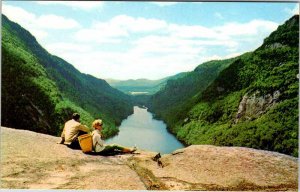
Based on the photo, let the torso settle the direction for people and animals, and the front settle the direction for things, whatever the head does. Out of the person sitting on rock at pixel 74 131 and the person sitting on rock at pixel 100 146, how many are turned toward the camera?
0

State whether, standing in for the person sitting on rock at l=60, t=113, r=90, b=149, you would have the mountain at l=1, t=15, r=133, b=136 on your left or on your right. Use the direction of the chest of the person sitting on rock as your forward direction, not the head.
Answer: on your left

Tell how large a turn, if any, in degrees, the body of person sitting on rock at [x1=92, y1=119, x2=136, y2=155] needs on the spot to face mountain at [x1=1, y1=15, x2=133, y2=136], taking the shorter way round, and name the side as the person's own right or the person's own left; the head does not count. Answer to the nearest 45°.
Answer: approximately 90° to the person's own left

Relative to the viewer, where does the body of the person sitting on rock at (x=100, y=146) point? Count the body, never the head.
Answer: to the viewer's right

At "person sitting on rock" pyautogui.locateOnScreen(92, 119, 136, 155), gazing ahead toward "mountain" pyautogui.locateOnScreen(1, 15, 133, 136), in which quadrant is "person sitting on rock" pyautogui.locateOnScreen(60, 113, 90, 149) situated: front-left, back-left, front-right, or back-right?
front-left

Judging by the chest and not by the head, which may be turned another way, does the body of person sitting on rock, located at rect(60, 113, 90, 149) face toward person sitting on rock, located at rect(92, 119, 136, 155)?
no

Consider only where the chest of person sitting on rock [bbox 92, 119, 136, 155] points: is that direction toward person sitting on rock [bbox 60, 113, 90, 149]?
no

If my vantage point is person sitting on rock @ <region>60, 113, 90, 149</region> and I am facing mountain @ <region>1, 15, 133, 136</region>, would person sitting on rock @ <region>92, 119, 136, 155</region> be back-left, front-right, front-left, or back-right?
back-right

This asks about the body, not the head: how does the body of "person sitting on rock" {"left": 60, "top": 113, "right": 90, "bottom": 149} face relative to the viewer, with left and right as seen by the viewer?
facing away from the viewer and to the right of the viewer
